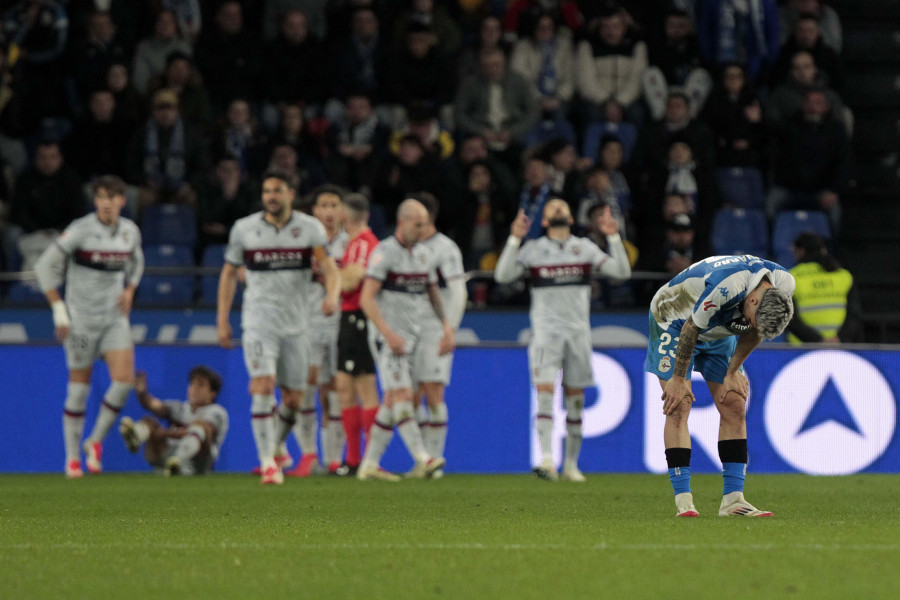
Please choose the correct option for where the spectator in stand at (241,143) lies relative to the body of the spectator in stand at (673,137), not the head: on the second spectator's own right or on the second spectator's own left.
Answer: on the second spectator's own right

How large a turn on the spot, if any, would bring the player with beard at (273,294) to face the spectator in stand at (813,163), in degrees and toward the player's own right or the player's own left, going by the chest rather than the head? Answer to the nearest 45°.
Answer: approximately 135° to the player's own left

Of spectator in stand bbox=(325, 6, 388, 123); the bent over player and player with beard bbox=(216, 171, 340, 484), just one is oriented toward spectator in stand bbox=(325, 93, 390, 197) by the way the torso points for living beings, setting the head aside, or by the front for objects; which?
spectator in stand bbox=(325, 6, 388, 123)

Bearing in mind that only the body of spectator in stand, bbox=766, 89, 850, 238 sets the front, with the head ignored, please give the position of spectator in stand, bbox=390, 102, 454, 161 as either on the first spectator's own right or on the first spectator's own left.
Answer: on the first spectator's own right

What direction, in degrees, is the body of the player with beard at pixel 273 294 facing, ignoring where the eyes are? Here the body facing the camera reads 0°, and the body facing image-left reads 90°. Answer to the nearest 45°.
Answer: approximately 0°

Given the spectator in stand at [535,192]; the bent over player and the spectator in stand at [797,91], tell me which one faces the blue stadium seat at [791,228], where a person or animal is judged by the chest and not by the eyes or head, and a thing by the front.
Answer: the spectator in stand at [797,91]

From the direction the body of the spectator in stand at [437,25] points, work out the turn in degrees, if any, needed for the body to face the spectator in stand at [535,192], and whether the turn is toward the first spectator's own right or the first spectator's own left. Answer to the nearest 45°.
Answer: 0° — they already face them

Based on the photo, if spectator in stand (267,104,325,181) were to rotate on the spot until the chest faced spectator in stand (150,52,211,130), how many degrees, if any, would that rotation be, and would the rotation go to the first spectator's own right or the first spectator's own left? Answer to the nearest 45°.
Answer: approximately 135° to the first spectator's own right

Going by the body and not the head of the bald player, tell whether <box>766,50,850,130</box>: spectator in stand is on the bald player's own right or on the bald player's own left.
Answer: on the bald player's own left

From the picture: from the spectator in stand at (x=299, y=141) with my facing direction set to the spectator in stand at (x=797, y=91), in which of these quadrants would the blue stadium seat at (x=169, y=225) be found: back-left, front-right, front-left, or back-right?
back-right
